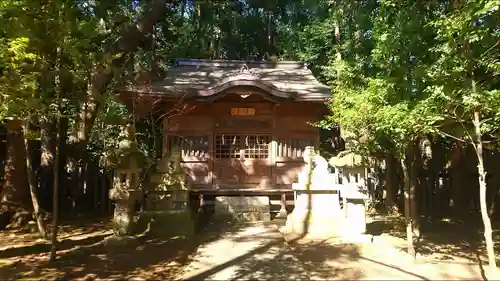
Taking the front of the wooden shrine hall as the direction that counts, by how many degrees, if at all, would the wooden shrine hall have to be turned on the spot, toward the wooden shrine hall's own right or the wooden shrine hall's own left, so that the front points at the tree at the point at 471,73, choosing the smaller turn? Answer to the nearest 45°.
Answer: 0° — it already faces it

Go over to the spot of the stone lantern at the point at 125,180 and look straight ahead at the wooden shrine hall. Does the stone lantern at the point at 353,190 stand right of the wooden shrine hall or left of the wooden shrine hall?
right

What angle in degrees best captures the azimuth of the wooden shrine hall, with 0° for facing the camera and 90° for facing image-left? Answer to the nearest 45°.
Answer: approximately 0°

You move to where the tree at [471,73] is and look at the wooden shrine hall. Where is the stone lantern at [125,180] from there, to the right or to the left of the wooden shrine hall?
left

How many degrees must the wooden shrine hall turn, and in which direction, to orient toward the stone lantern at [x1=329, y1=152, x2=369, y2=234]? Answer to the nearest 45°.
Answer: approximately 45° to its left

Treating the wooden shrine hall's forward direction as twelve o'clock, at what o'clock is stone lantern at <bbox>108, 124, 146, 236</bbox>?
The stone lantern is roughly at 1 o'clock from the wooden shrine hall.

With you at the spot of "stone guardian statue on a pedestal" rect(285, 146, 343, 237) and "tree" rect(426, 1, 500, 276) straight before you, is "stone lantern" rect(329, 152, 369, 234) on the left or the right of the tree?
left

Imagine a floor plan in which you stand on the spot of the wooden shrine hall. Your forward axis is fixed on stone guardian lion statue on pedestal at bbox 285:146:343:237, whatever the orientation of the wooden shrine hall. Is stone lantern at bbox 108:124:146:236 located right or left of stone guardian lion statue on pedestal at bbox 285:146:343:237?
right
